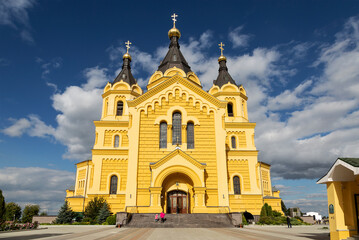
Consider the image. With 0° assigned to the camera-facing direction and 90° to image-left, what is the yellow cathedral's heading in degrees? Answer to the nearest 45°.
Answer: approximately 0°

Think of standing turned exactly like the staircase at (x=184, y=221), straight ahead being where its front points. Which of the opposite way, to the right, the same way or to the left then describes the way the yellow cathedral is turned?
the same way

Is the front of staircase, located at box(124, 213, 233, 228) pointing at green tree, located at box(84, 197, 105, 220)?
no

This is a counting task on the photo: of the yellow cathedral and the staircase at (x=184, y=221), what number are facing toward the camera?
2

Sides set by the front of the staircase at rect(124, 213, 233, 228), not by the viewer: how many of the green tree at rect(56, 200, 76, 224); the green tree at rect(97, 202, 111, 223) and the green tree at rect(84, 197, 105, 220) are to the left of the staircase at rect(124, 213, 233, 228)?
0

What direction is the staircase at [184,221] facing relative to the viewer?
toward the camera

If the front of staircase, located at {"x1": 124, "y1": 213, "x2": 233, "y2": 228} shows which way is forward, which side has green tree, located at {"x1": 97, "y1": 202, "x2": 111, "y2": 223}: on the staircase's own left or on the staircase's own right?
on the staircase's own right

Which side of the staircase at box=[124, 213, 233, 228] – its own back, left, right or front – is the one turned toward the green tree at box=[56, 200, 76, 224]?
right

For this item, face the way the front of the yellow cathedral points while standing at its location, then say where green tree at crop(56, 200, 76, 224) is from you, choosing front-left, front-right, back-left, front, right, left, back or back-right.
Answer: right

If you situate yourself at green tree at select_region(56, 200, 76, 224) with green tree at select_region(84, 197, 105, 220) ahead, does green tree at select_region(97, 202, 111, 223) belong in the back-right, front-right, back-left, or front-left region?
front-right
